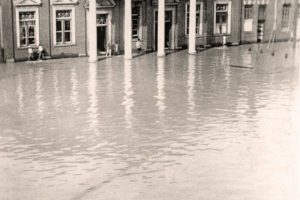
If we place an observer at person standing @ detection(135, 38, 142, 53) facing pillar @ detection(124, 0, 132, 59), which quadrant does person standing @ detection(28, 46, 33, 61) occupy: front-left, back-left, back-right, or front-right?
front-right

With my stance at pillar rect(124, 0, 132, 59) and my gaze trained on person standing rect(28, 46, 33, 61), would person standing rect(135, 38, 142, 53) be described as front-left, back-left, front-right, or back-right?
back-right

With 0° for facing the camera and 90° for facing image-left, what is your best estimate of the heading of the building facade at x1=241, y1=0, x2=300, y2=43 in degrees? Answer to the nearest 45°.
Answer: approximately 0°

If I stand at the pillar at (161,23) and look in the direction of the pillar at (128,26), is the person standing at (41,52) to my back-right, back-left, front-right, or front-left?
front-right

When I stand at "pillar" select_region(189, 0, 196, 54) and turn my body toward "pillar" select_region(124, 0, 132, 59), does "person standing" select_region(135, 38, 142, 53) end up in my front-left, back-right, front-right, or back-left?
front-right

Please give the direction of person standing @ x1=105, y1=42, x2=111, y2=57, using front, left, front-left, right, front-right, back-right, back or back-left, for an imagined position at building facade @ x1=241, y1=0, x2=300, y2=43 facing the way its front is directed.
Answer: front-right

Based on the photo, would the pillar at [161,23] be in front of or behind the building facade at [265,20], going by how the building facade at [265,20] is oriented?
in front

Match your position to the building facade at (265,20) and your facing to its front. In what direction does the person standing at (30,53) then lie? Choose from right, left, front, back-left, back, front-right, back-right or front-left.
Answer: front-right
